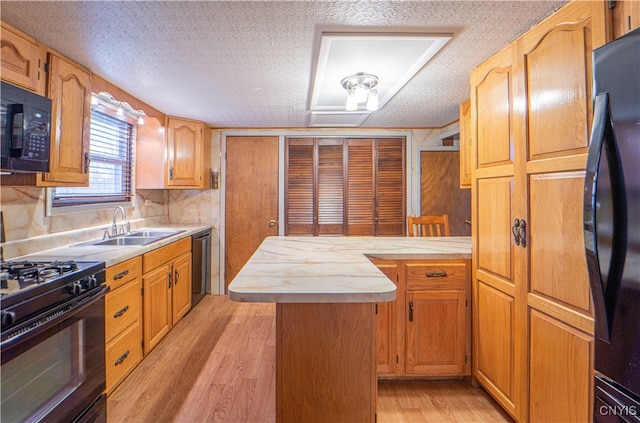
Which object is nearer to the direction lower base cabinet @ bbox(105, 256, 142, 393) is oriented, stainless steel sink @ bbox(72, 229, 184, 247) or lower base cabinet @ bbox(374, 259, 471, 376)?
the lower base cabinet

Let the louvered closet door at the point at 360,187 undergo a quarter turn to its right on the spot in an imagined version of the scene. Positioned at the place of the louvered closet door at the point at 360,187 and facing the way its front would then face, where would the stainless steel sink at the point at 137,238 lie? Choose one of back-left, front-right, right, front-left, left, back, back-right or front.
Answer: front-left

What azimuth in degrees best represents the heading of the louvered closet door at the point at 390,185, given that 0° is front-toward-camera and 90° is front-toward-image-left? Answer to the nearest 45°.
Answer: approximately 0°

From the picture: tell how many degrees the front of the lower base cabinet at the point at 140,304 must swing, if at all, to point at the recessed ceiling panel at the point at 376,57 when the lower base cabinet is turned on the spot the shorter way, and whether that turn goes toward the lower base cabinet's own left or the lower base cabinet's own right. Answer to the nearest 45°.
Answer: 0° — it already faces it

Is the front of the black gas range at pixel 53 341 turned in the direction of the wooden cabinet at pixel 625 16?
yes

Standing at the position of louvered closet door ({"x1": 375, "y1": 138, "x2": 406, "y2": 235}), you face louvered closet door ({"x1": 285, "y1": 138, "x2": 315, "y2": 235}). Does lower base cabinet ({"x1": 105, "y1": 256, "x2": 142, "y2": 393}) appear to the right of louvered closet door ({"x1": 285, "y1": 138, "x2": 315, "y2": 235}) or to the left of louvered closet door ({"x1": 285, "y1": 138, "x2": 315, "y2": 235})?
left

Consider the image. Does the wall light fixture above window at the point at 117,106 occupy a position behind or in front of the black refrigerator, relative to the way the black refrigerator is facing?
in front
